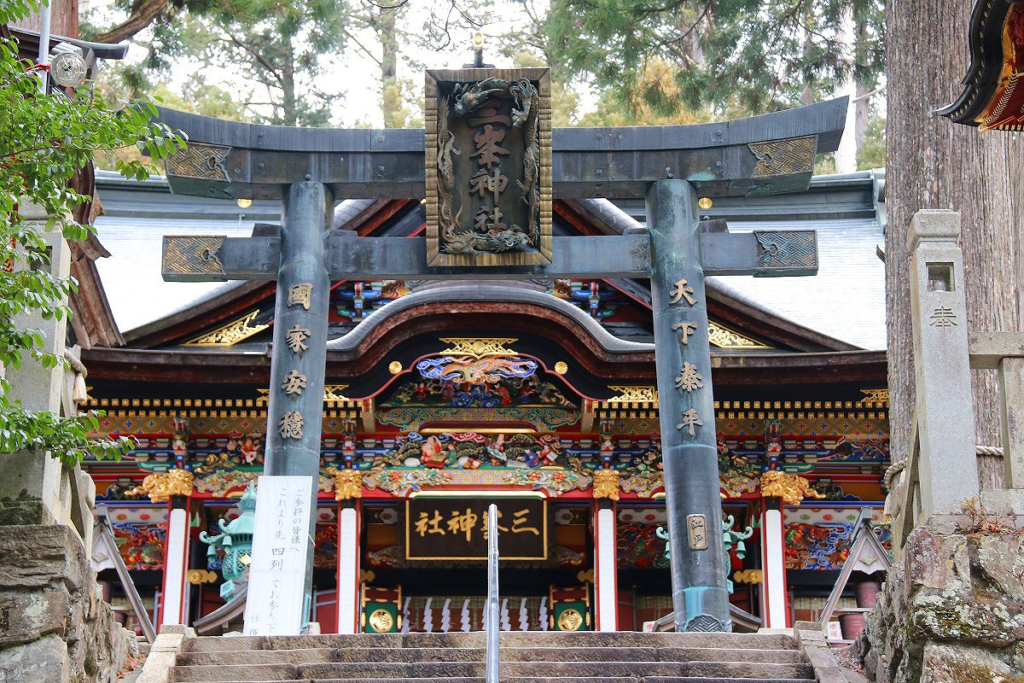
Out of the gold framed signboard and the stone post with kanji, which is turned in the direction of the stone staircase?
the gold framed signboard

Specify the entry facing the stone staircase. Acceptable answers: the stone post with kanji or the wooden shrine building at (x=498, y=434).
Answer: the wooden shrine building

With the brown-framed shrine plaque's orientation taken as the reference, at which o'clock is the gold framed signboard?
The gold framed signboard is roughly at 6 o'clock from the brown-framed shrine plaque.

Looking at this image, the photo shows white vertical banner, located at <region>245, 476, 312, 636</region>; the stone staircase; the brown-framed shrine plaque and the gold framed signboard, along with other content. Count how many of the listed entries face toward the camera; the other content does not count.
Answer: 4

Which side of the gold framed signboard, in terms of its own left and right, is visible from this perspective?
front

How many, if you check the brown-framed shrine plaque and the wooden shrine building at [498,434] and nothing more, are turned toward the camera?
2

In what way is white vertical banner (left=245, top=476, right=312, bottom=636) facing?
toward the camera

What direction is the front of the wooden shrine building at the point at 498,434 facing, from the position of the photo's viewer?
facing the viewer

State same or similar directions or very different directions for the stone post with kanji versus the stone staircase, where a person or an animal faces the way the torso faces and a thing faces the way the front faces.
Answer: same or similar directions

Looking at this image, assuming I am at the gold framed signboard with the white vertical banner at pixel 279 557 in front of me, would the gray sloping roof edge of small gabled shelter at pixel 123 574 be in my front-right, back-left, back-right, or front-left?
front-right

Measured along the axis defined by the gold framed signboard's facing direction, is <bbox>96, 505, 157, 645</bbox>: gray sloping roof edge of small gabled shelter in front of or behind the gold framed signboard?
in front

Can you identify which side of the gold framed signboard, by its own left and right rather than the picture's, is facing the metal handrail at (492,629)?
front

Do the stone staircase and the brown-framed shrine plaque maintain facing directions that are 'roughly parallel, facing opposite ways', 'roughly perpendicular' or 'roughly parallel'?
roughly parallel

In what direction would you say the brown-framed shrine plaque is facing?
toward the camera
